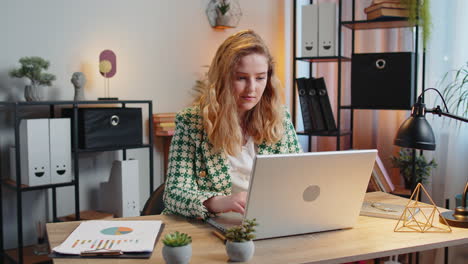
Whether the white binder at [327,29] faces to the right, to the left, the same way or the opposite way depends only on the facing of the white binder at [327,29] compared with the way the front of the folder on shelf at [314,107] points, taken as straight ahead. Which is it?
the same way

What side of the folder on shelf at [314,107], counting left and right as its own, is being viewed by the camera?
front

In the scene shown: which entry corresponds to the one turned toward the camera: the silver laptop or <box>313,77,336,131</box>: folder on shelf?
the folder on shelf

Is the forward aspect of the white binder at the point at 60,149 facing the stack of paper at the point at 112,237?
yes

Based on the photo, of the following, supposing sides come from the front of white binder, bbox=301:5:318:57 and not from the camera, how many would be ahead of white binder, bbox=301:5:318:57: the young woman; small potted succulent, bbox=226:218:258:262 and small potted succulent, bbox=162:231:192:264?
3

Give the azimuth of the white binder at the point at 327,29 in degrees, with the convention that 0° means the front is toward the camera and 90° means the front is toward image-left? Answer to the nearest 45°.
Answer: approximately 0°

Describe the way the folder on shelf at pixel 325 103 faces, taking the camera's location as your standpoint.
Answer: facing the viewer

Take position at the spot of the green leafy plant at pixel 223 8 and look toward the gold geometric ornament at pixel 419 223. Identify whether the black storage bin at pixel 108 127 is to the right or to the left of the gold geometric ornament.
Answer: right

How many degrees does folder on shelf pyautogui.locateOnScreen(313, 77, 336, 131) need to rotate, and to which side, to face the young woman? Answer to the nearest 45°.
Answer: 0° — it already faces them

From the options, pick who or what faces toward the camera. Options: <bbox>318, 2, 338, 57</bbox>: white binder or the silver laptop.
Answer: the white binder

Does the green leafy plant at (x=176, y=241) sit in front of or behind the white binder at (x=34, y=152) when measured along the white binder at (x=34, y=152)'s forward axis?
in front

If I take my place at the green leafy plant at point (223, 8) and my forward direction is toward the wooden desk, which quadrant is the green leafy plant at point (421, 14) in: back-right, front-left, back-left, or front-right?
front-left

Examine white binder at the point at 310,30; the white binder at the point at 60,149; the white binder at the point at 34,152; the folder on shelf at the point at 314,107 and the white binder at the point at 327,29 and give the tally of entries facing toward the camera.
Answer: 5

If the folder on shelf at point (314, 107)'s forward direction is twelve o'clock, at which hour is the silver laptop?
The silver laptop is roughly at 12 o'clock from the folder on shelf.

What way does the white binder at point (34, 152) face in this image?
toward the camera

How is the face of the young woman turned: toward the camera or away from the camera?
toward the camera

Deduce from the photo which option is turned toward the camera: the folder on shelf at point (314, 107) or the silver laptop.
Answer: the folder on shelf
